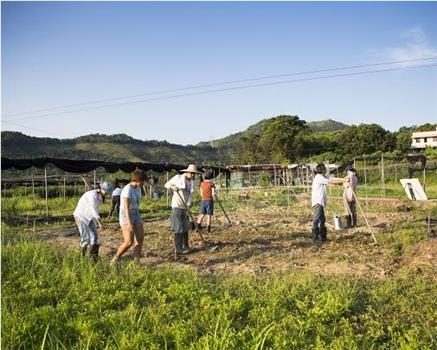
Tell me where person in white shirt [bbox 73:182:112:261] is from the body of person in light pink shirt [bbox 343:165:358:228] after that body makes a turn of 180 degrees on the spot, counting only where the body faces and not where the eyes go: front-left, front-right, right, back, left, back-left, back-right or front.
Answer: back-right

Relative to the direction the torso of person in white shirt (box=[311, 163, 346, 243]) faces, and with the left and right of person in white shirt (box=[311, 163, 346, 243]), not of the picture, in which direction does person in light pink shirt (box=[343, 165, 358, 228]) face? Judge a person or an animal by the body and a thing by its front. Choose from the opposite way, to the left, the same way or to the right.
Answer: the opposite way

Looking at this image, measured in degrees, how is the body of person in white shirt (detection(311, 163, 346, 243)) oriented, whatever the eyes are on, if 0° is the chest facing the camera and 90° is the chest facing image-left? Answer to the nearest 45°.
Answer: approximately 270°

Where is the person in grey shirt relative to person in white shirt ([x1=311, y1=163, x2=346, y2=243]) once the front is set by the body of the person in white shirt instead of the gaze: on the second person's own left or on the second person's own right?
on the second person's own right

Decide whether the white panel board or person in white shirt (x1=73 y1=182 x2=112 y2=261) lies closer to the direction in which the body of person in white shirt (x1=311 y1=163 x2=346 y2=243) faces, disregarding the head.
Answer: the white panel board

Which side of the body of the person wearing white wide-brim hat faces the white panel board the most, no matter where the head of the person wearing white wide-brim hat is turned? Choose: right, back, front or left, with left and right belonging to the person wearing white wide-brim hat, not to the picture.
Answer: left

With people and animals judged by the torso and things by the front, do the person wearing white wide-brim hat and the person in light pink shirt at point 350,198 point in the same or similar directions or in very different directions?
very different directions

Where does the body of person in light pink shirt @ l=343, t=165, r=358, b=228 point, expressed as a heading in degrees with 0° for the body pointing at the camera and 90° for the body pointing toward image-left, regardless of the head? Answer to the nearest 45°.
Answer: approximately 90°

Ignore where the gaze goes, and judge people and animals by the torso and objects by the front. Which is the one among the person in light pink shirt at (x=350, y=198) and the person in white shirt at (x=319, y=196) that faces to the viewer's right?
the person in white shirt at (x=319, y=196)

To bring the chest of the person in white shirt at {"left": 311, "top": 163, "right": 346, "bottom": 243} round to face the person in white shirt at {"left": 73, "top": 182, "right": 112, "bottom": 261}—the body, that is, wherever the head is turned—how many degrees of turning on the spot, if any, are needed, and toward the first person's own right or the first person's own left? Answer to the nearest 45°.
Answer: approximately 135° to the first person's own right
